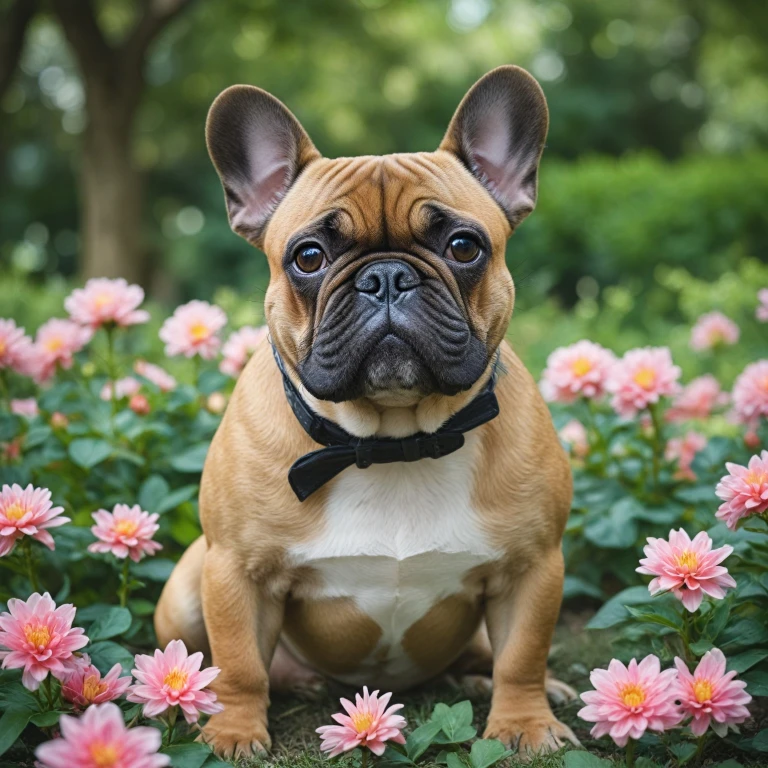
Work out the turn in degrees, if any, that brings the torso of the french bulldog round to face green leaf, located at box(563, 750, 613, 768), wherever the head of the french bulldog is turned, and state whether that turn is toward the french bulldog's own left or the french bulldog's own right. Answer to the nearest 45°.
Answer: approximately 45° to the french bulldog's own left

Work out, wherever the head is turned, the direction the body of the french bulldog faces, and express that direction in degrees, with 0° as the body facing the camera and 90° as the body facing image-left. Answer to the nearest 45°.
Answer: approximately 0°

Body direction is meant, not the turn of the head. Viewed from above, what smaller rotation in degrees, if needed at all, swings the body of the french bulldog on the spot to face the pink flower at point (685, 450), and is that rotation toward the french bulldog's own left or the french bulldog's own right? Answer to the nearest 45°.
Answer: approximately 135° to the french bulldog's own left

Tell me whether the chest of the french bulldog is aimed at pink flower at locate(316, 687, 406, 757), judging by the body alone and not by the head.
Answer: yes

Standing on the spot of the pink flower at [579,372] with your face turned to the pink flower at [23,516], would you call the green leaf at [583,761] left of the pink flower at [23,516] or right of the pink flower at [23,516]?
left

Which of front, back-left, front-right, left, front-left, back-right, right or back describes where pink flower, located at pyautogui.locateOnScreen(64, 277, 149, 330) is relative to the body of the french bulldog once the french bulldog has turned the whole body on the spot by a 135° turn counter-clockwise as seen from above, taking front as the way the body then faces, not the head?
left

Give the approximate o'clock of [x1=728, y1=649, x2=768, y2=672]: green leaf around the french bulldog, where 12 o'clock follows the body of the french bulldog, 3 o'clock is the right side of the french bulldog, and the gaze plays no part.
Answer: The green leaf is roughly at 10 o'clock from the french bulldog.

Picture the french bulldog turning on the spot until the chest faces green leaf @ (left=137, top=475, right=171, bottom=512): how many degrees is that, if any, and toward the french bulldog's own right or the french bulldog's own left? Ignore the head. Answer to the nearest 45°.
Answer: approximately 135° to the french bulldog's own right

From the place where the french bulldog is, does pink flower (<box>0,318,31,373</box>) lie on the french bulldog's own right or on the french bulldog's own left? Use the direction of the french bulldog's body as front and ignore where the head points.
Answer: on the french bulldog's own right
